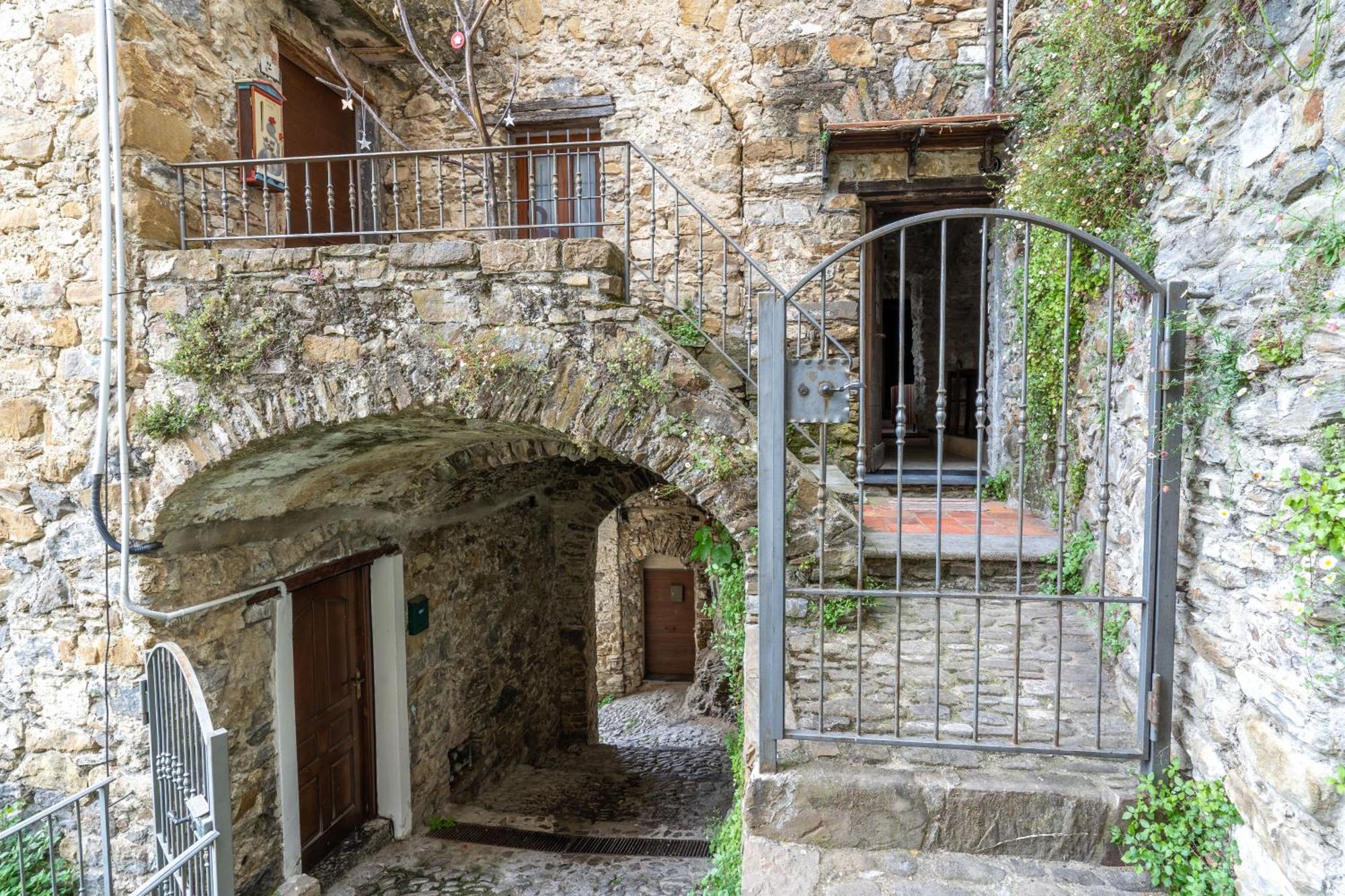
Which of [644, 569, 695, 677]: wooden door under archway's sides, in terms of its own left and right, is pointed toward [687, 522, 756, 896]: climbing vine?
front

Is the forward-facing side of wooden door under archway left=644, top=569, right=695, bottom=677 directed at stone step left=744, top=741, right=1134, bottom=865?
yes

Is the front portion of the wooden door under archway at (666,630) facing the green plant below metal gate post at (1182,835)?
yes

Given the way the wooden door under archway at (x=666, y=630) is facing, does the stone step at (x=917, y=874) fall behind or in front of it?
in front

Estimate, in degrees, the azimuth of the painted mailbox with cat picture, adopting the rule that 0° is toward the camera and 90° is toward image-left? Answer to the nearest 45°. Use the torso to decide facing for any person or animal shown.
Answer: approximately 315°

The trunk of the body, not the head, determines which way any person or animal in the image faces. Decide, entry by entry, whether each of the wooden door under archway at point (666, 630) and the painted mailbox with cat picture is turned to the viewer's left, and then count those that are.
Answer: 0

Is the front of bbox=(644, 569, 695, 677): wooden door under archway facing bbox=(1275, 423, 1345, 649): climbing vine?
yes

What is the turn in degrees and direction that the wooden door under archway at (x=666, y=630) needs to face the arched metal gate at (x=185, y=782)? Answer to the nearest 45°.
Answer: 0° — it already faces it

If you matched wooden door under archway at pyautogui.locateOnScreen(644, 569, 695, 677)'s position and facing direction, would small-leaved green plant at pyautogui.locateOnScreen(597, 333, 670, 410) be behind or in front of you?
in front

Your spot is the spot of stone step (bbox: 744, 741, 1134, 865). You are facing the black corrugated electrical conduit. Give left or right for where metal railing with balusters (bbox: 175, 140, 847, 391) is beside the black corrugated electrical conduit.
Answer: right
